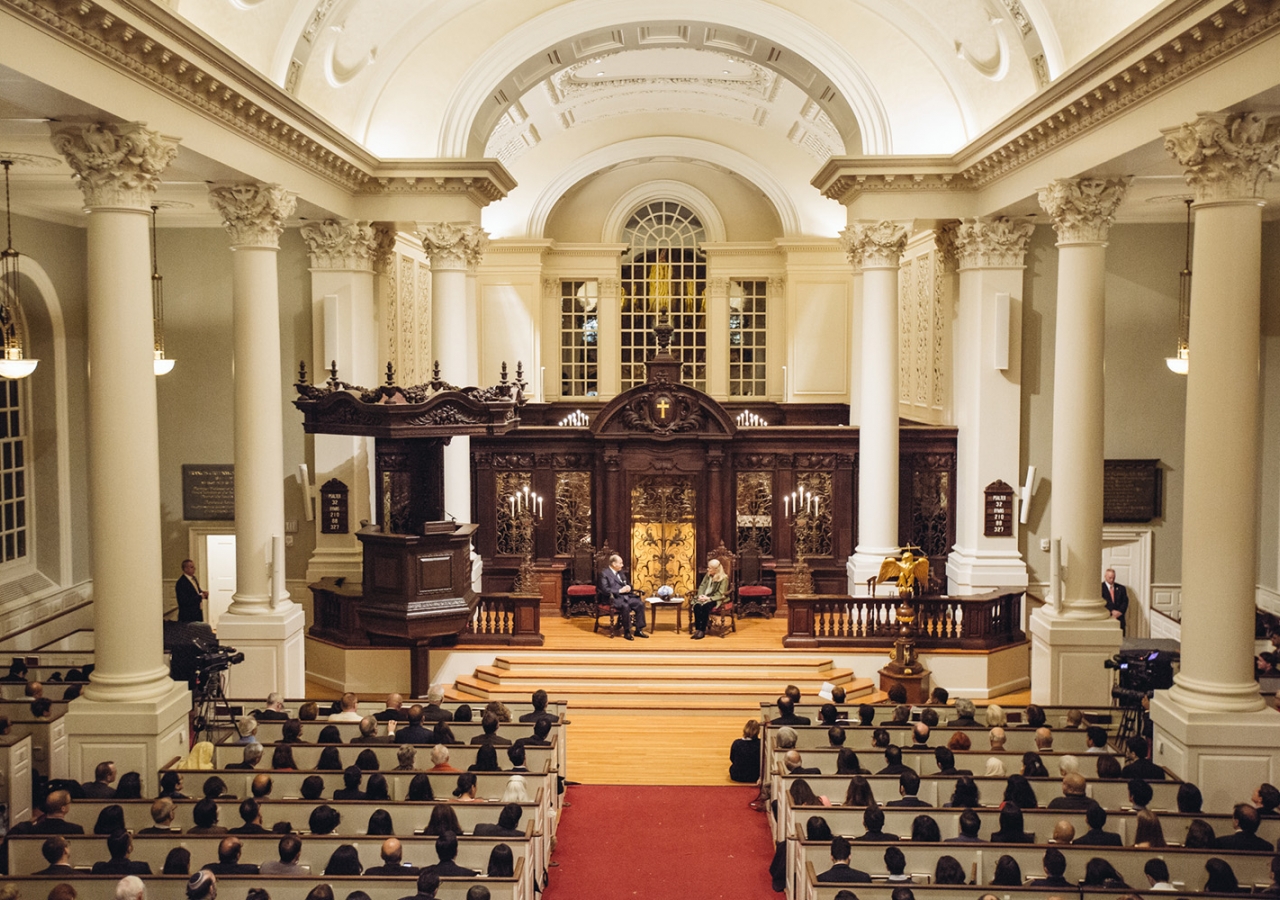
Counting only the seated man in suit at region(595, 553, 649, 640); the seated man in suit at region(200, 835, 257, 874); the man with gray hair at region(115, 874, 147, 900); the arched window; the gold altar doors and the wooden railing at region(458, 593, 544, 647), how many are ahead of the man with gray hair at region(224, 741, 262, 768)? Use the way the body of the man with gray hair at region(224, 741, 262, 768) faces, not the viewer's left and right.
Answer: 4

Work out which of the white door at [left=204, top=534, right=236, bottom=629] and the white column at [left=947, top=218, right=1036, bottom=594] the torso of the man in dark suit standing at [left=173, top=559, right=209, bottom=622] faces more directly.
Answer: the white column

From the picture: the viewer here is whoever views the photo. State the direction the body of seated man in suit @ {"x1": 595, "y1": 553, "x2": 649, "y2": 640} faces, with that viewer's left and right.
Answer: facing the viewer and to the right of the viewer

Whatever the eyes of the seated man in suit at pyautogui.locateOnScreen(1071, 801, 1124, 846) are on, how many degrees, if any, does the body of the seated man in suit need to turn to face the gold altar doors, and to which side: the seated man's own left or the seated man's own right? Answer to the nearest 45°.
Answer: approximately 45° to the seated man's own left

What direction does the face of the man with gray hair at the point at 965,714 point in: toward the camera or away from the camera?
away from the camera

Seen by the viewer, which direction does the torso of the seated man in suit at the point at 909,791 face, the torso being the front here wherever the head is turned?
away from the camera

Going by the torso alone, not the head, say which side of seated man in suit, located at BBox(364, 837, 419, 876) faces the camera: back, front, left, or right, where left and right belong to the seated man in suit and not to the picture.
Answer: back

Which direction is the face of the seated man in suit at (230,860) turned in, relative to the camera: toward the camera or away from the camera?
away from the camera

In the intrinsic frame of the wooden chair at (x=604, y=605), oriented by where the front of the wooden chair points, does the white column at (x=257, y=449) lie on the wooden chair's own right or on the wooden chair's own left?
on the wooden chair's own right

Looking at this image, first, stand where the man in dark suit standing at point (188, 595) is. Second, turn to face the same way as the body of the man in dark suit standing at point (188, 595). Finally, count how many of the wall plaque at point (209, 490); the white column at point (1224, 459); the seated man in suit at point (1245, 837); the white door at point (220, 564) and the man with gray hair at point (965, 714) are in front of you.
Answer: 3

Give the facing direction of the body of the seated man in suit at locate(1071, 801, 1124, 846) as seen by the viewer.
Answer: away from the camera

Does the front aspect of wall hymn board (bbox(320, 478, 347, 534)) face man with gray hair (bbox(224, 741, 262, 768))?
yes

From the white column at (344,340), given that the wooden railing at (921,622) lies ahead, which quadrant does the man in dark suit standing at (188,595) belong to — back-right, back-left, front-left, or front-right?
back-right

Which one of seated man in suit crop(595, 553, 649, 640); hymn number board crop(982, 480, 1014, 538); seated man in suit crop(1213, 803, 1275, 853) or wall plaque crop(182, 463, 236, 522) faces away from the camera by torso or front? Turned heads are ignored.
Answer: seated man in suit crop(1213, 803, 1275, 853)
